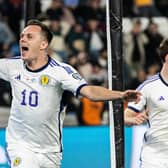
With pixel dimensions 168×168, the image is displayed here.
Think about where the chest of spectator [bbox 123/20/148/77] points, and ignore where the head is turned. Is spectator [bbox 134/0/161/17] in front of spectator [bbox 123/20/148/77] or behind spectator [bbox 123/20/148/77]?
behind

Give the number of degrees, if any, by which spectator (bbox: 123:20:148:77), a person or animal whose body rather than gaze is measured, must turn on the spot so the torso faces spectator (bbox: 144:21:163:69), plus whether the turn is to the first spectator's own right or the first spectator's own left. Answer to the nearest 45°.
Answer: approximately 135° to the first spectator's own left

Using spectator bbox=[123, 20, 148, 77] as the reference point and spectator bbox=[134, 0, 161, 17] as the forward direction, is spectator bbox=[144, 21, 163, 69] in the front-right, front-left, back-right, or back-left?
front-right

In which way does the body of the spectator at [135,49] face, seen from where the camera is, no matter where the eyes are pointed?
toward the camera
